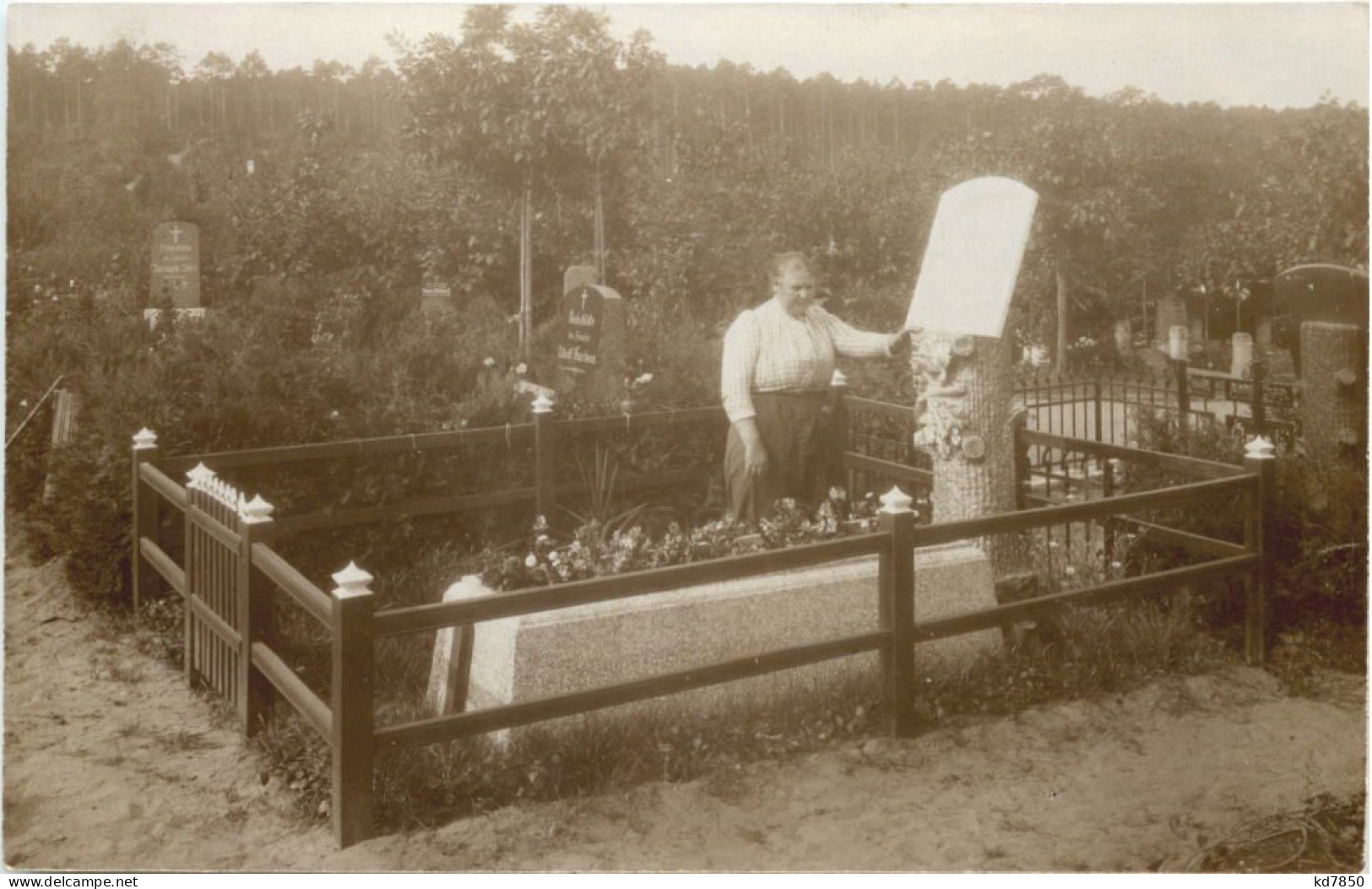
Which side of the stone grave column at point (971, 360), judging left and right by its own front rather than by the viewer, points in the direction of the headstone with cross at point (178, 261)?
right

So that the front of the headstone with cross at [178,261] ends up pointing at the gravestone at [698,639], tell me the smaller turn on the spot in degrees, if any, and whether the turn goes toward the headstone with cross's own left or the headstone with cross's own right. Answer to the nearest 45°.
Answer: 0° — it already faces it

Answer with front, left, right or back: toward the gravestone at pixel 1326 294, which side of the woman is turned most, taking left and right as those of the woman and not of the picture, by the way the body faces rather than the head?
left

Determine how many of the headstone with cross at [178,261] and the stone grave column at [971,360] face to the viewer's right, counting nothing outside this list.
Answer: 0

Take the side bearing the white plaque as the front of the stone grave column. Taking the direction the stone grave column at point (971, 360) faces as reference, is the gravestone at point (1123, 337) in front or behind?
behind

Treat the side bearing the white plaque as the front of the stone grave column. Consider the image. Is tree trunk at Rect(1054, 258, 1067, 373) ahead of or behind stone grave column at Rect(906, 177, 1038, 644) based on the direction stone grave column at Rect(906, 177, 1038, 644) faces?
behind

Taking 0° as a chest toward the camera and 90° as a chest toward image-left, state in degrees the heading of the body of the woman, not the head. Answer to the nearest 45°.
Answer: approximately 315°

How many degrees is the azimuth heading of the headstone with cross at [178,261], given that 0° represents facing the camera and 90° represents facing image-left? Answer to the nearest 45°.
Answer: approximately 0°
